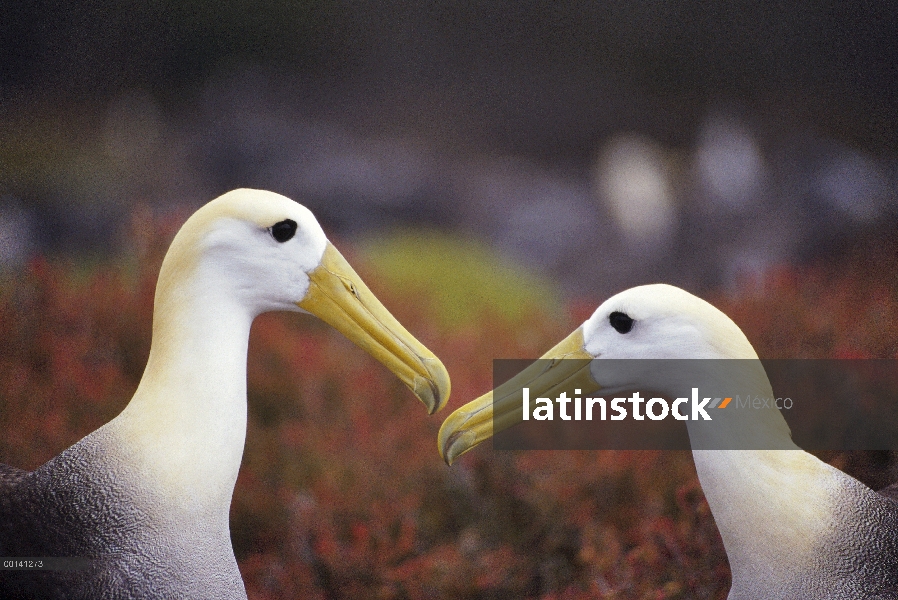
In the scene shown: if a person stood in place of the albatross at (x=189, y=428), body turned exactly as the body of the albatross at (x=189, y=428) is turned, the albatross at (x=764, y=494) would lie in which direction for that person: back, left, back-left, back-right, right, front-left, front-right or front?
front

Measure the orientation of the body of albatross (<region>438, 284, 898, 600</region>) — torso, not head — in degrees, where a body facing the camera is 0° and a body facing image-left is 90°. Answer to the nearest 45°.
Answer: approximately 90°

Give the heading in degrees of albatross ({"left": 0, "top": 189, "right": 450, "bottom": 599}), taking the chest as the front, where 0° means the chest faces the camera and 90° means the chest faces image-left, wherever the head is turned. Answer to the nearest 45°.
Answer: approximately 270°

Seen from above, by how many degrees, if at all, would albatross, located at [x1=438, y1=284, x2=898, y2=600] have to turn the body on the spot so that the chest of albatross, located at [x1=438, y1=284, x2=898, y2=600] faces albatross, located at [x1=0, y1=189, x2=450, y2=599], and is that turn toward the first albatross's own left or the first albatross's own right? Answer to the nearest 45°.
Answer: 0° — it already faces it

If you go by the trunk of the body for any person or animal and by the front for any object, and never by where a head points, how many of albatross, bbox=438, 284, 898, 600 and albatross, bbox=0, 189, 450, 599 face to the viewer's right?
1
